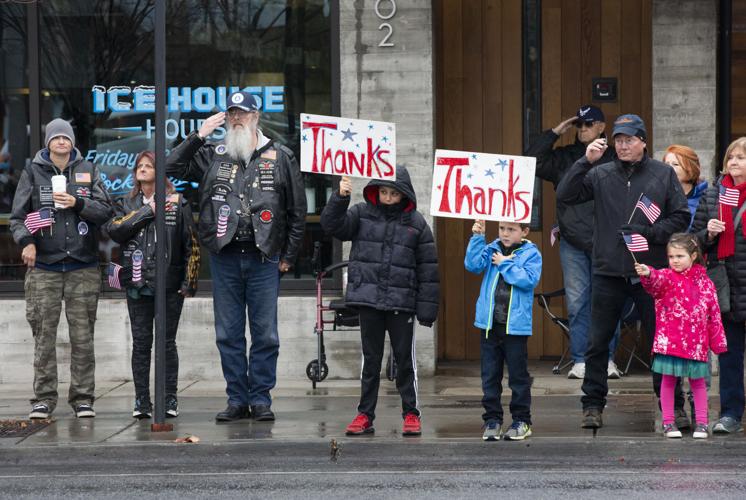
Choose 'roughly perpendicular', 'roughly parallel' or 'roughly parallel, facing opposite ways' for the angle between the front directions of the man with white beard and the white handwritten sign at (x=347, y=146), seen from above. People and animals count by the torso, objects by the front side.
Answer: roughly parallel

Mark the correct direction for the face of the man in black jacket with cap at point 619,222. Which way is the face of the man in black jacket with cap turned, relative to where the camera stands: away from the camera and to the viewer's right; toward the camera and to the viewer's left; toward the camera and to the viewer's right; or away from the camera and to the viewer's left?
toward the camera and to the viewer's left

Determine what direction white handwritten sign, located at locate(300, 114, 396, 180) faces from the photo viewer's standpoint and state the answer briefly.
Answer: facing the viewer

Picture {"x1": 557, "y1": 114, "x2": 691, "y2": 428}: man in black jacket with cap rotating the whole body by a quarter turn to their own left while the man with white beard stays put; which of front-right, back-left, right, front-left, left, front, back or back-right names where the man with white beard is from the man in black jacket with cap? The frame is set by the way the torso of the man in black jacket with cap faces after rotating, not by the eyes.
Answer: back

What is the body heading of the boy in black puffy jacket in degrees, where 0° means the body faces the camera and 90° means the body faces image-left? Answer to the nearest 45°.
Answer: approximately 0°

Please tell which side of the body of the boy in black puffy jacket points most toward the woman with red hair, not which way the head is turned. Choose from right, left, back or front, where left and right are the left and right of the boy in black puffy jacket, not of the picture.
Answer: left

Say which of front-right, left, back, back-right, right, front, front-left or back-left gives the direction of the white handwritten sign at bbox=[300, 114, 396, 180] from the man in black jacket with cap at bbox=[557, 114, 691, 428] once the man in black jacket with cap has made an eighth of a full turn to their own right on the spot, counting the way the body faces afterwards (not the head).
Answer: front-right

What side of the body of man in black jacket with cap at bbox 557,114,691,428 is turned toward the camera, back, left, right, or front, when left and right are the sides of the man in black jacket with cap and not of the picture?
front

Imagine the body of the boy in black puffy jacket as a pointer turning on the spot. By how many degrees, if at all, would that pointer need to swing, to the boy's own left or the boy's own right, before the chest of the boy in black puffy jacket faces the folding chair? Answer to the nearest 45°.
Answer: approximately 135° to the boy's own left

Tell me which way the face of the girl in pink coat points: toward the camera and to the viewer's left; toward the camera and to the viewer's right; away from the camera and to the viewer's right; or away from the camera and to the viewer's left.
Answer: toward the camera and to the viewer's left

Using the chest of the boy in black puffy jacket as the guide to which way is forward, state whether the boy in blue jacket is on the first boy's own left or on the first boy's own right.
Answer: on the first boy's own left

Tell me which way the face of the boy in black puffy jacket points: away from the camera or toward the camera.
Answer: toward the camera

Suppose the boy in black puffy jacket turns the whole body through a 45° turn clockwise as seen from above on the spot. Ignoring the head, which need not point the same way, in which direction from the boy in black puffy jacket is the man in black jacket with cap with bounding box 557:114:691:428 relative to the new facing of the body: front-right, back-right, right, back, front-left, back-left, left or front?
back-left

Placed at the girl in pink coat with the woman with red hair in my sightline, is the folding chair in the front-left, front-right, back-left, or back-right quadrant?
front-left

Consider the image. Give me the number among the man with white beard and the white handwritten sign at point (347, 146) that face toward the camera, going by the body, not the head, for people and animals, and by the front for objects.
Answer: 2
